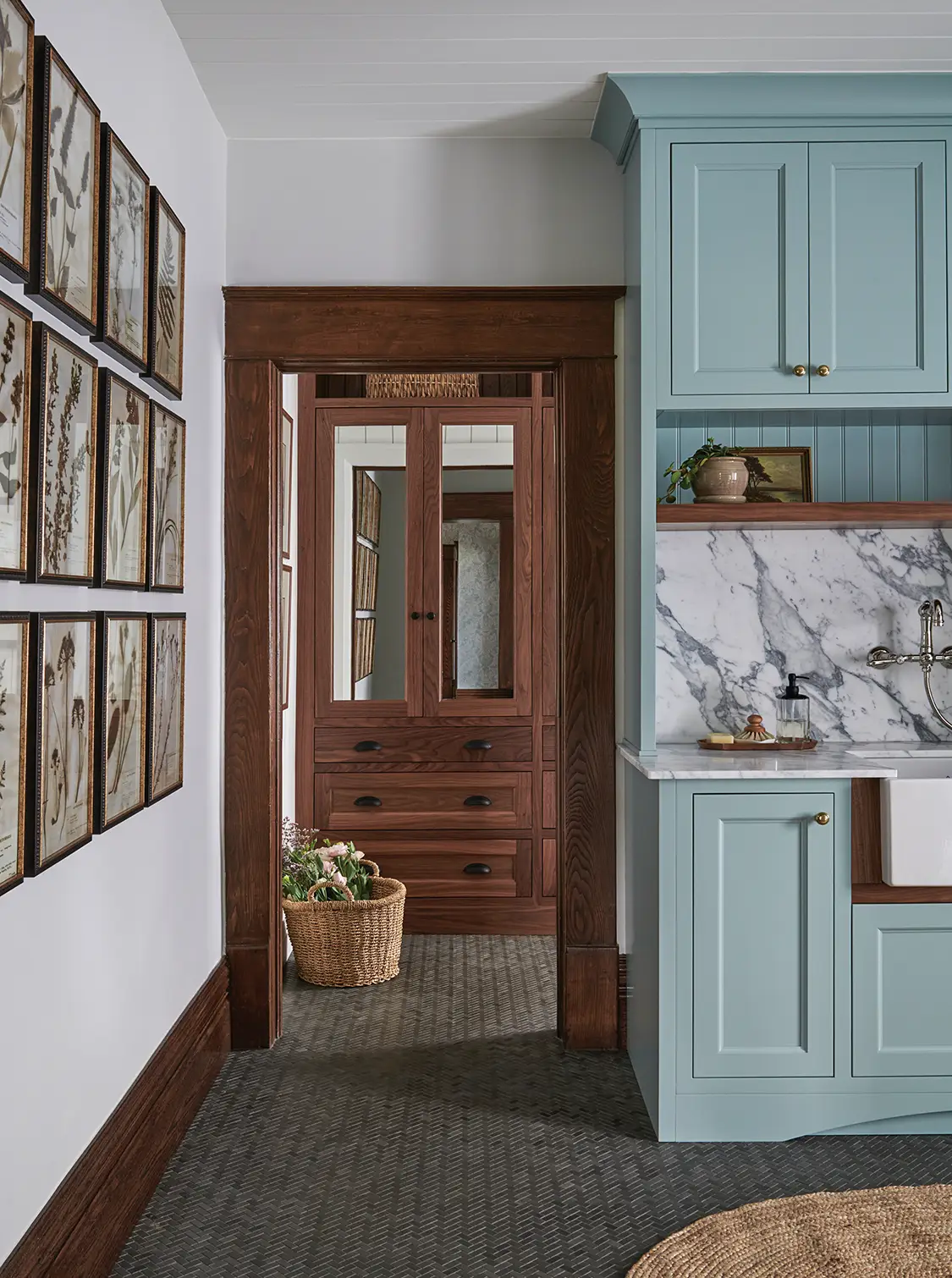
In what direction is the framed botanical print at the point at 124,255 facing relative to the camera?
to the viewer's right

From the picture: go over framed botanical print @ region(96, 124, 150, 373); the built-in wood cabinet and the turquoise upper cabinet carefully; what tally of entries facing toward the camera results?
2

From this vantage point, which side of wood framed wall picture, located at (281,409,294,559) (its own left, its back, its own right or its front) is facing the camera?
right

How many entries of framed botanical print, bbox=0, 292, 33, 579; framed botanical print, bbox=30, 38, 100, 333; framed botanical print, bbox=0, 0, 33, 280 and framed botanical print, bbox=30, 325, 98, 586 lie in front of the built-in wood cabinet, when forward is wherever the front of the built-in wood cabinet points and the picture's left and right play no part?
4

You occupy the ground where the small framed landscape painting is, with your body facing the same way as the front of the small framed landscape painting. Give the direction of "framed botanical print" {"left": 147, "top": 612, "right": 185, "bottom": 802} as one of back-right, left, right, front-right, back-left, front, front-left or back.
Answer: front-right

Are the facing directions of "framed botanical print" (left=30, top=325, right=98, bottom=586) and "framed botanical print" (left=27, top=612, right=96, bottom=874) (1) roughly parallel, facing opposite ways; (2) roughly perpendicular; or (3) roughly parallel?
roughly parallel

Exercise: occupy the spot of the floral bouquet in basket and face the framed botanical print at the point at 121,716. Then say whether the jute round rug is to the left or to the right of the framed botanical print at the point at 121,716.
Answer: left

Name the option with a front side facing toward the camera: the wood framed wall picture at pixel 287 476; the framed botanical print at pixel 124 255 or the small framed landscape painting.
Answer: the small framed landscape painting

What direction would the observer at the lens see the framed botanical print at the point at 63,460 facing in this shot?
facing the viewer and to the right of the viewer

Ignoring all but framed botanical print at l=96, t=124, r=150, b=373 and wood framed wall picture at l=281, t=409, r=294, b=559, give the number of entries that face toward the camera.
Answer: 0

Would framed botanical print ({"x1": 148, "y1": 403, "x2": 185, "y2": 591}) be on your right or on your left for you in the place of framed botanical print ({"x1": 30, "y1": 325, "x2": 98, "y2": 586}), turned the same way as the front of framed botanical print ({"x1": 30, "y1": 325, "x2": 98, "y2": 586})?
on your left

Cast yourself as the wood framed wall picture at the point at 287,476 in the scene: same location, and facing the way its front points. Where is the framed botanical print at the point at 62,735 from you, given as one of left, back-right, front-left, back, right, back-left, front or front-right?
right

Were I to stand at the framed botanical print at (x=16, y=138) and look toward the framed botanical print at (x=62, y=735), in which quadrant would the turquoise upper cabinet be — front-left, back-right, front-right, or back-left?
front-right

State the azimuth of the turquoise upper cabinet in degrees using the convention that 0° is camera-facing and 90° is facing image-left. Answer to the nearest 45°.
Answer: approximately 0°

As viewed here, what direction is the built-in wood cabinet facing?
toward the camera

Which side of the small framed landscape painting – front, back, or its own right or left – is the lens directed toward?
front
